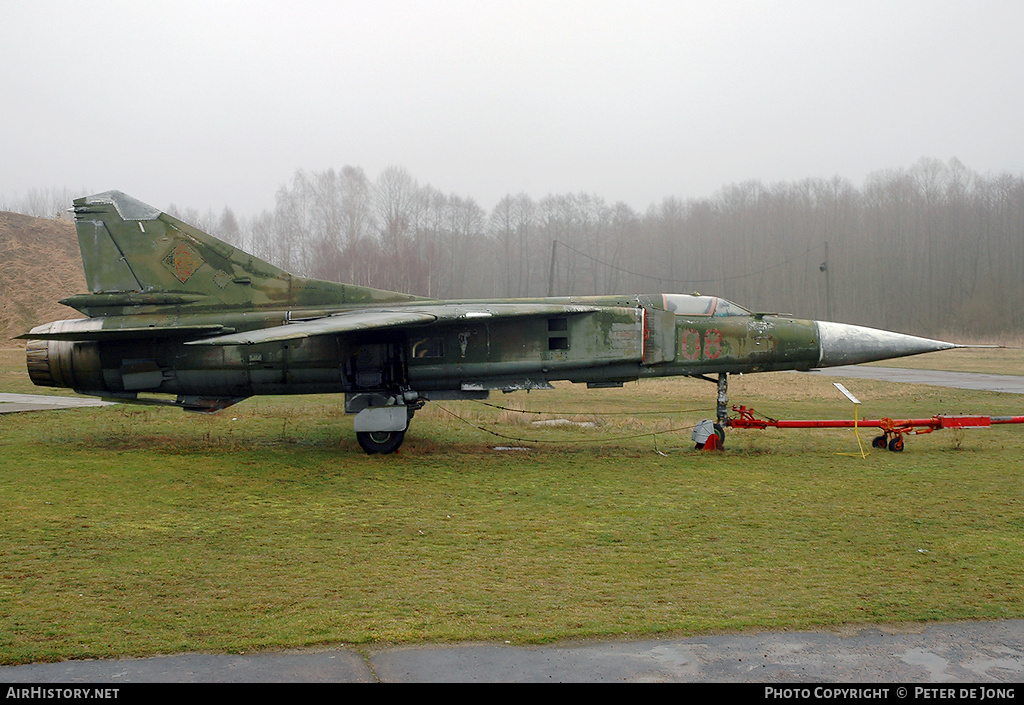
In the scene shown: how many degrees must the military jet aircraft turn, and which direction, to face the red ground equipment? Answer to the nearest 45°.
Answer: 0° — it already faces it

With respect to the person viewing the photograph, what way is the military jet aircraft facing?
facing to the right of the viewer
